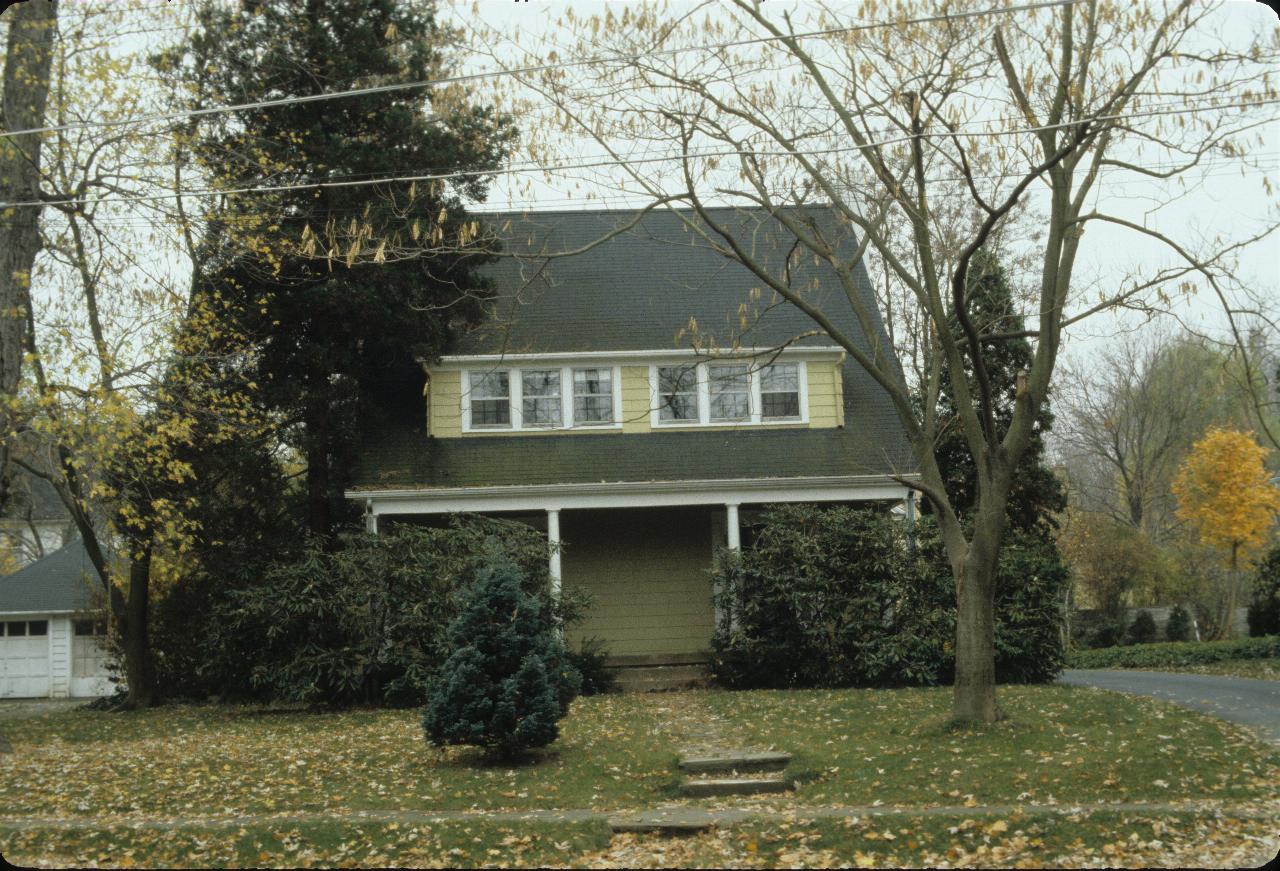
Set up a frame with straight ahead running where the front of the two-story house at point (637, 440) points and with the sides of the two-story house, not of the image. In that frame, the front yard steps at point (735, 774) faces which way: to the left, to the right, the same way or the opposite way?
the same way

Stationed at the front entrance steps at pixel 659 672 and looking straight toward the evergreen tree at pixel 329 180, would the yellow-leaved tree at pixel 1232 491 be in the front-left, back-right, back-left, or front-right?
back-right

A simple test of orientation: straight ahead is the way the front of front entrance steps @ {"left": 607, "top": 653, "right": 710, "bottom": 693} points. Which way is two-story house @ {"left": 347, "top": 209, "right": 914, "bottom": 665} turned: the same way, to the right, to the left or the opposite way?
the same way

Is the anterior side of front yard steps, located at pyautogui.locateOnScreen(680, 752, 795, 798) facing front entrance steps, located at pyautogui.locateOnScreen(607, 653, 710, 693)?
no

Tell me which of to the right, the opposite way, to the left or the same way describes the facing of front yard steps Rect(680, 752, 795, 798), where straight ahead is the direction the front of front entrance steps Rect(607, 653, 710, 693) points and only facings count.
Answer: the same way

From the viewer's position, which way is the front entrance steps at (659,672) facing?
facing the viewer

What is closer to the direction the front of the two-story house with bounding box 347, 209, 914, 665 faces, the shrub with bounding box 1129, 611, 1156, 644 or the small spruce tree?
the small spruce tree

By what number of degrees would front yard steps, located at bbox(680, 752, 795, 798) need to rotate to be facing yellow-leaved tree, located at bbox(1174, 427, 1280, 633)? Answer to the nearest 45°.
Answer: approximately 135° to its left

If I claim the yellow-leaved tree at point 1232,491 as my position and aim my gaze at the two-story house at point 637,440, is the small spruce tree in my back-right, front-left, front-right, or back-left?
front-left

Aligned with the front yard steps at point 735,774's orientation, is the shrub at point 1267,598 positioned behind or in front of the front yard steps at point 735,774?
behind

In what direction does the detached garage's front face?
toward the camera

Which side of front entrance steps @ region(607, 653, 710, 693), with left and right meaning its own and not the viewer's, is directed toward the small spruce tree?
front

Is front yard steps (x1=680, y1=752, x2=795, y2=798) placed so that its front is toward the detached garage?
no

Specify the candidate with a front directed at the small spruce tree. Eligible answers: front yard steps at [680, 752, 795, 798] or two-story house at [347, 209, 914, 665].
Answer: the two-story house
